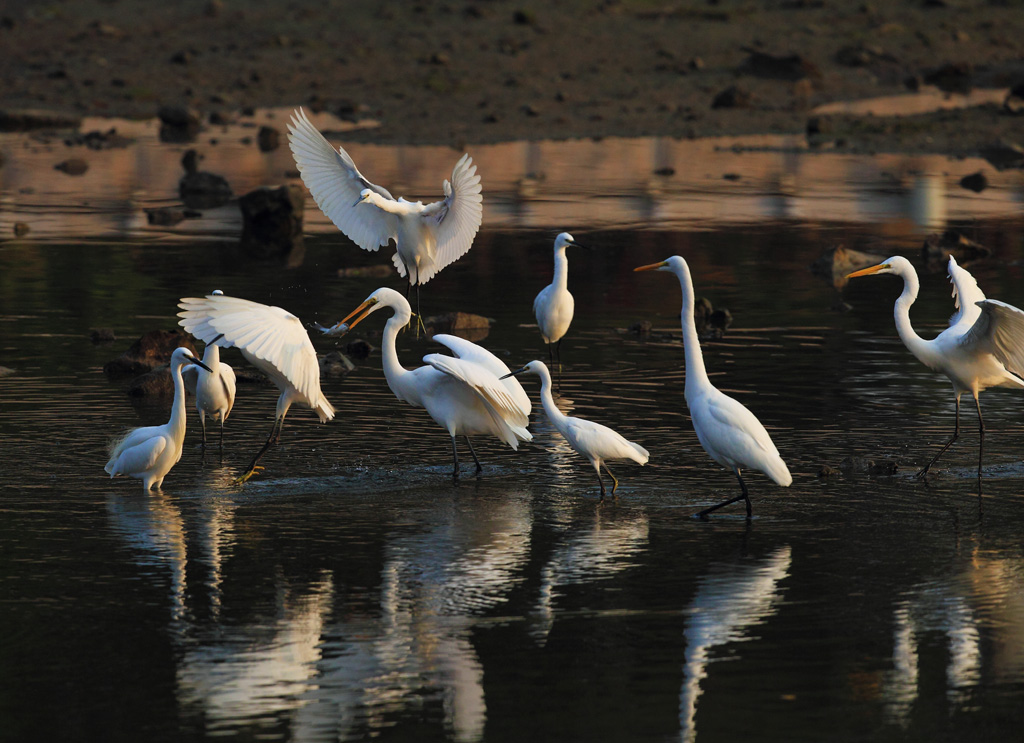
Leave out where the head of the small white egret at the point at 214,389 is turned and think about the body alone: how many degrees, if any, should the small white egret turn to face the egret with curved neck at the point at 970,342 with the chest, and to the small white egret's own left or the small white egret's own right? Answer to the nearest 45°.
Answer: approximately 90° to the small white egret's own left

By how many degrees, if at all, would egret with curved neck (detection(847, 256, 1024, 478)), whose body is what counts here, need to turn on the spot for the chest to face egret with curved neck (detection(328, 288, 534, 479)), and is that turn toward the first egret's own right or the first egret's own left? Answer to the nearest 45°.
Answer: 0° — it already faces it

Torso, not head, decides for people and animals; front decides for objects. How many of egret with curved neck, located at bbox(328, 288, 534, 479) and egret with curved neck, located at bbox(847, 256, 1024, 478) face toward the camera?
0

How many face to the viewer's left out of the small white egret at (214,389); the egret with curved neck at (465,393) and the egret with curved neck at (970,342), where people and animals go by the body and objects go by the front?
2

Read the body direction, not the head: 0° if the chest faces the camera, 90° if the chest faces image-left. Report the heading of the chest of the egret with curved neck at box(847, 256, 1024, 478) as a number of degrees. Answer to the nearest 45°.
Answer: approximately 90°

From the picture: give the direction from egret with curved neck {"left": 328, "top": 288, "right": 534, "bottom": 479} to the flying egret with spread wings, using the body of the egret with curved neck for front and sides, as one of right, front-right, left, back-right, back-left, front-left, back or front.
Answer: right

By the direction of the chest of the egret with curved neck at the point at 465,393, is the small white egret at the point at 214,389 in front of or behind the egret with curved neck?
in front

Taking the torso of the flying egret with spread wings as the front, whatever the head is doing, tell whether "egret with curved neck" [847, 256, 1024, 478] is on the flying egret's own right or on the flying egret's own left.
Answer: on the flying egret's own left

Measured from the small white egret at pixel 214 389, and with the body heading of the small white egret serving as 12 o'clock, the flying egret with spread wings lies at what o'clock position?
The flying egret with spread wings is roughly at 7 o'clock from the small white egret.

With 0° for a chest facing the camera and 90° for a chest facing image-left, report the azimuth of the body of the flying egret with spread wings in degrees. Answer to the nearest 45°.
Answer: approximately 45°

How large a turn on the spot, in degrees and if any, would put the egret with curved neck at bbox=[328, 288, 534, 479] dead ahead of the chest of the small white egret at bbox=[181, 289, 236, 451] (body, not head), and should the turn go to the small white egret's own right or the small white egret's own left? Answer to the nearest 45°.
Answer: approximately 45° to the small white egret's own left

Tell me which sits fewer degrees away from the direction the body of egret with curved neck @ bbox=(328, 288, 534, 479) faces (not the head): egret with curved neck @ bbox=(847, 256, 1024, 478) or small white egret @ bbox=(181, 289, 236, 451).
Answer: the small white egret

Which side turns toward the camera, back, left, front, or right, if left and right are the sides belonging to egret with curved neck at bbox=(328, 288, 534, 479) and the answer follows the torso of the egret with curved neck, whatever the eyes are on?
left

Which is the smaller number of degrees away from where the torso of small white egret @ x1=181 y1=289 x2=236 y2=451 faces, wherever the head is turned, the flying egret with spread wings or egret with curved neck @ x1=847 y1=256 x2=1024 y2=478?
the egret with curved neck

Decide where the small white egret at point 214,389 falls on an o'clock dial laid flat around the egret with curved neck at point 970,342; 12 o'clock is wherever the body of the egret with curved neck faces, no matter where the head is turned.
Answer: The small white egret is roughly at 12 o'clock from the egret with curved neck.

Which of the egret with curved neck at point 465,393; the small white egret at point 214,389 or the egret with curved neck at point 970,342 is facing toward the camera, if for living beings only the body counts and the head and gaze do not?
the small white egret

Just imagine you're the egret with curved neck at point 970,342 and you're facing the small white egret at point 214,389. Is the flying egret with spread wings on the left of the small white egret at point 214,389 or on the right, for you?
right
